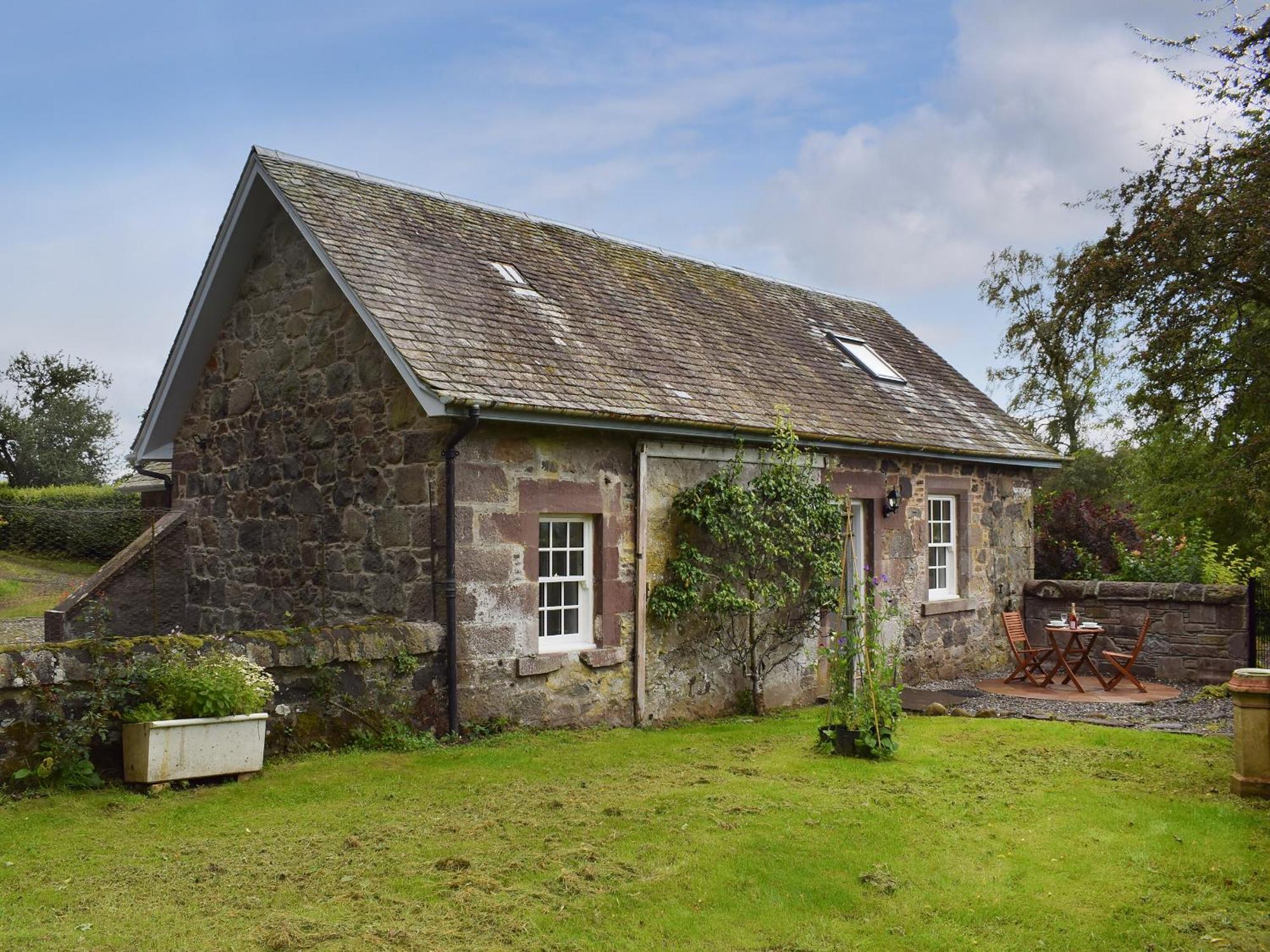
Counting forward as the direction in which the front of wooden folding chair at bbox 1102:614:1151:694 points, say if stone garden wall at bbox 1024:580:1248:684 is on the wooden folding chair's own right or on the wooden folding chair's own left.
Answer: on the wooden folding chair's own right

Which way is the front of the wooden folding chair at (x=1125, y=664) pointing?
to the viewer's left

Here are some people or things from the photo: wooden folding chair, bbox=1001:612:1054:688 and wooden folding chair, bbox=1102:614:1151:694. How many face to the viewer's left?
1

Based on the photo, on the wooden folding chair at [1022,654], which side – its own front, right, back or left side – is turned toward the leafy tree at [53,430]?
back

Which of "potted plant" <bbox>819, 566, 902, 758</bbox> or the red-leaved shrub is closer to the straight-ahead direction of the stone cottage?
the potted plant
